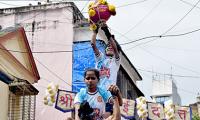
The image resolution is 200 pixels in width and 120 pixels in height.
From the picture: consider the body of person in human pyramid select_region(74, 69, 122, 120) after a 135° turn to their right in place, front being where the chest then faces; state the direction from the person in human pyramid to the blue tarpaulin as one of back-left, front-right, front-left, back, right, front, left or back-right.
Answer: front-right

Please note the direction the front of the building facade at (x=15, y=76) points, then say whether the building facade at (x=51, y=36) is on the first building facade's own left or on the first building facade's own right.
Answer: on the first building facade's own left

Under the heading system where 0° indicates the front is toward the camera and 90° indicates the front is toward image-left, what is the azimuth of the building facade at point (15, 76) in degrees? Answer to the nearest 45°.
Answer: approximately 315°

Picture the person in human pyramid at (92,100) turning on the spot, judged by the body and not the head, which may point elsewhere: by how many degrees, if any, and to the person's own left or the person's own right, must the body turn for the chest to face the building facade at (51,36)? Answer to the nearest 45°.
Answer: approximately 180°
